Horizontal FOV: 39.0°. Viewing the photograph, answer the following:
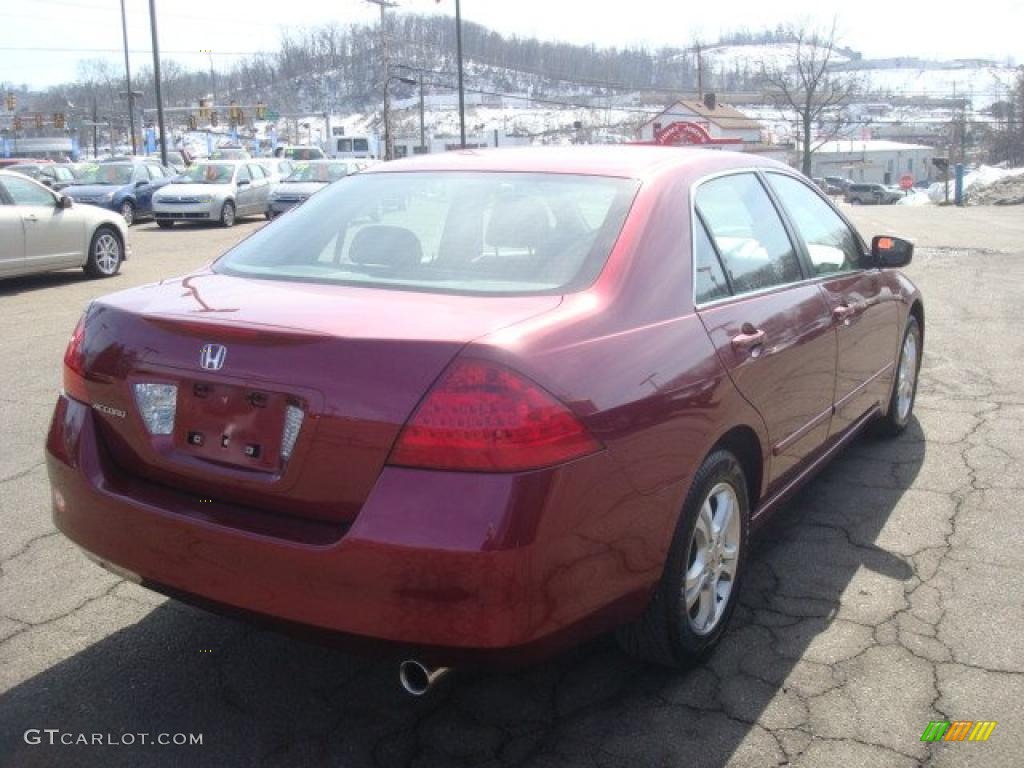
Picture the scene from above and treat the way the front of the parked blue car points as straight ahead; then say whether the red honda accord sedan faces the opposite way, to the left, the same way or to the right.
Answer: the opposite way

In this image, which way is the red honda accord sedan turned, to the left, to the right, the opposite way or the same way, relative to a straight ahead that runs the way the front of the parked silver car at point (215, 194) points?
the opposite way

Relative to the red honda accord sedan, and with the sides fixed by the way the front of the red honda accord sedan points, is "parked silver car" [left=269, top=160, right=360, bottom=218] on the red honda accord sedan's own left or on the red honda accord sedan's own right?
on the red honda accord sedan's own left

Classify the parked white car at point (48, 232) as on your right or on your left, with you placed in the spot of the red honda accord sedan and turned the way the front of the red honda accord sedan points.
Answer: on your left

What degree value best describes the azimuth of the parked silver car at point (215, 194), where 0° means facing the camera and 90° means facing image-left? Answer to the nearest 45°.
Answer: approximately 45°

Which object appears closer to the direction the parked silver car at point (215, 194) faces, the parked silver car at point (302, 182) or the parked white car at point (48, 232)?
the parked white car

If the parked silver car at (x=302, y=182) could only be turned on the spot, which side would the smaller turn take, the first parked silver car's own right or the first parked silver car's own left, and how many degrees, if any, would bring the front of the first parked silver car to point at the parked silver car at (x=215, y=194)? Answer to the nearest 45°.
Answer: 0° — it already faces it

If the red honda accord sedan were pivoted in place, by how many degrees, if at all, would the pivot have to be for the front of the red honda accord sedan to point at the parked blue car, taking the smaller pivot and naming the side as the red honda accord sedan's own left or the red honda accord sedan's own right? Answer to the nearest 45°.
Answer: approximately 45° to the red honda accord sedan's own left
